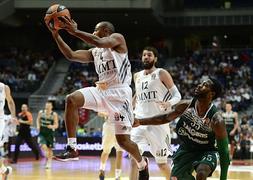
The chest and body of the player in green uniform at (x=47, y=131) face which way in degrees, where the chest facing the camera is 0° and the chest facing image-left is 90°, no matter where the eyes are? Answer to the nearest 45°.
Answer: approximately 0°

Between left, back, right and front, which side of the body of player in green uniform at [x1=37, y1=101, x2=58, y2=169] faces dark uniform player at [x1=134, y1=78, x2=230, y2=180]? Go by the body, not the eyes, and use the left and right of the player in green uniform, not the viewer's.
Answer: front

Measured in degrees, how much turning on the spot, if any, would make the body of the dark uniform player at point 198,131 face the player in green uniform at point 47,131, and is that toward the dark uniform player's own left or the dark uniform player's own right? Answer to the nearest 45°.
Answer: approximately 90° to the dark uniform player's own right

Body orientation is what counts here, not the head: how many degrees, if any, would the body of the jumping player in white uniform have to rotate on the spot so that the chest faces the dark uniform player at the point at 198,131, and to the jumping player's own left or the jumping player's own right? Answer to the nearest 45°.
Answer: approximately 90° to the jumping player's own left

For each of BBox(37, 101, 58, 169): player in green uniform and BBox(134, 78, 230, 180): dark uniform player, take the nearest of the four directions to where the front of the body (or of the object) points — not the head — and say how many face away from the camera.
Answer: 0

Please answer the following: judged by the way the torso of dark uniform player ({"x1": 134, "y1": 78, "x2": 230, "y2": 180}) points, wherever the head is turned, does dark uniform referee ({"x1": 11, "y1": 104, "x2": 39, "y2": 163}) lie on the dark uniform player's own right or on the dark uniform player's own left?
on the dark uniform player's own right

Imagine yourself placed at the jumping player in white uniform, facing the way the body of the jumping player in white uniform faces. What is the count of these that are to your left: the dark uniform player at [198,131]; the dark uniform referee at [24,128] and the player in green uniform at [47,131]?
1

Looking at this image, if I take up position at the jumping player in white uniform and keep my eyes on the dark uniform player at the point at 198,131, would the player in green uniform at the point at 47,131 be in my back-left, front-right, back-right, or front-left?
back-left

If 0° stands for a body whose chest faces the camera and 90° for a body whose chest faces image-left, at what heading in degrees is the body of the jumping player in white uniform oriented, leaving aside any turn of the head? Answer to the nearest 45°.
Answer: approximately 45°

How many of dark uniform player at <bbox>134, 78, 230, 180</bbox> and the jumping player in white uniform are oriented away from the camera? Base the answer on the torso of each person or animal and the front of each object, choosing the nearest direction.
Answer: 0
